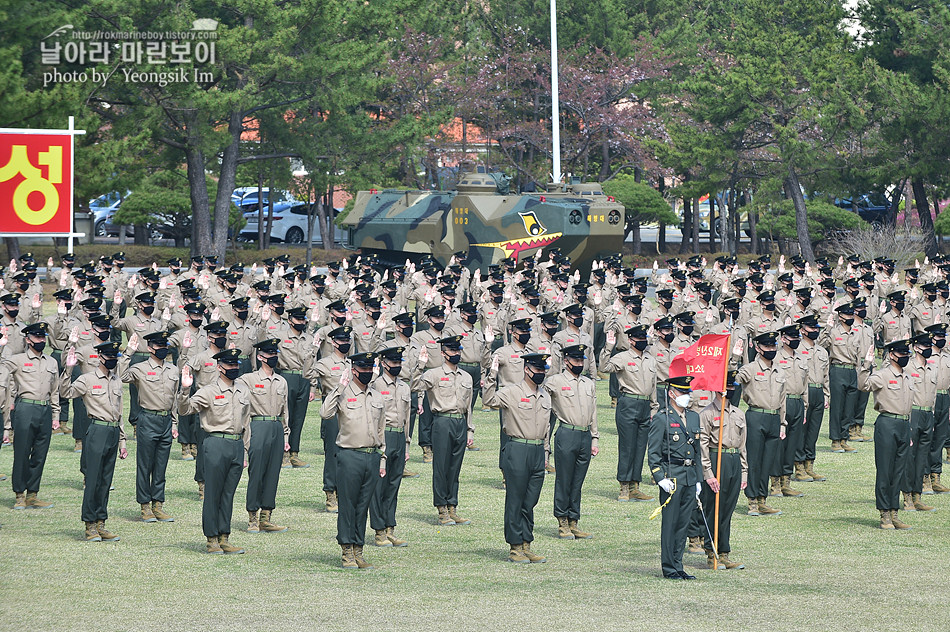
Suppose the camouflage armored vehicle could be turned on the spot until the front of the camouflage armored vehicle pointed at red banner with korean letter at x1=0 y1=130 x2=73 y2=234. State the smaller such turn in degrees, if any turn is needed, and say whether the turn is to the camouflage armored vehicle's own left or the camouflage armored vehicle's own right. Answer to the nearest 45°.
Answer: approximately 90° to the camouflage armored vehicle's own right

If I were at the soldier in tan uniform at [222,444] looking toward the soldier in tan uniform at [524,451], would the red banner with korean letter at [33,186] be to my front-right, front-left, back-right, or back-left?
back-left

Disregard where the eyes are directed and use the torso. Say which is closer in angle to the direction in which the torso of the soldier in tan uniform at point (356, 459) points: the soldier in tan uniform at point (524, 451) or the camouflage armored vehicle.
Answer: the soldier in tan uniform

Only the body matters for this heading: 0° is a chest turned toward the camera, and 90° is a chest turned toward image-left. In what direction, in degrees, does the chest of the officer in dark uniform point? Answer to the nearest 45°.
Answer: approximately 315°

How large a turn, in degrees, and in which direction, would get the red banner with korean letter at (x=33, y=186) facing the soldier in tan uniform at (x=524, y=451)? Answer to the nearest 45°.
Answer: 0° — it already faces them

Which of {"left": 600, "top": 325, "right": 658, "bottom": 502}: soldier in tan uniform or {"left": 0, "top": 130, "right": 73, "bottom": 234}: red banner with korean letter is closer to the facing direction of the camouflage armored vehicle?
the soldier in tan uniform

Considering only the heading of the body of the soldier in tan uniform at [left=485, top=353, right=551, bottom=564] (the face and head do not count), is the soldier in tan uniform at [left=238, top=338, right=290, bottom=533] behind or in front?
behind

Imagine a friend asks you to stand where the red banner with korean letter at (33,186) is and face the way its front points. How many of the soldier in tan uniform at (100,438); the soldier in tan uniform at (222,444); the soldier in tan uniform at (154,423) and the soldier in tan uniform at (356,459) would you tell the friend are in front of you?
4

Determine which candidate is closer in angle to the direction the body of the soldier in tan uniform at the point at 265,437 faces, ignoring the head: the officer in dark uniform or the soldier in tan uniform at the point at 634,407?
the officer in dark uniform

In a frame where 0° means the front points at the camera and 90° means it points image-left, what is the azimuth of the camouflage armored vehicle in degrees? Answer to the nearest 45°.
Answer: approximately 315°
